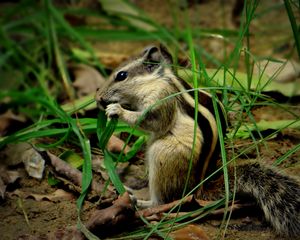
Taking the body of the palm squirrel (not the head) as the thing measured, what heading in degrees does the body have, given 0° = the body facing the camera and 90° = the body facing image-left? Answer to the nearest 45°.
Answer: approximately 90°

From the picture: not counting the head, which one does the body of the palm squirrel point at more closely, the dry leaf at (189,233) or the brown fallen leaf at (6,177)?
the brown fallen leaf

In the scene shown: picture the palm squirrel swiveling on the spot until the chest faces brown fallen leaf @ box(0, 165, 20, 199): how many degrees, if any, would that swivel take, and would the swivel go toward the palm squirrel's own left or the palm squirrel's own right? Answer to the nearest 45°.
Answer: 0° — it already faces it

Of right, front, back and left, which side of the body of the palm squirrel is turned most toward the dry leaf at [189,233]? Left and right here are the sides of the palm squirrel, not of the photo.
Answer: left

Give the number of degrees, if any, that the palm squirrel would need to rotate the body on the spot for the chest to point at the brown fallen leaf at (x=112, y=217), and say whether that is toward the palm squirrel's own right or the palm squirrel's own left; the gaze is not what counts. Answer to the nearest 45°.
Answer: approximately 45° to the palm squirrel's own left

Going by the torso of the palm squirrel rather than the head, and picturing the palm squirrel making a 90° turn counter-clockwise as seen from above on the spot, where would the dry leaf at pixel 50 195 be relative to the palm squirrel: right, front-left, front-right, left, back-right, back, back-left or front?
right
